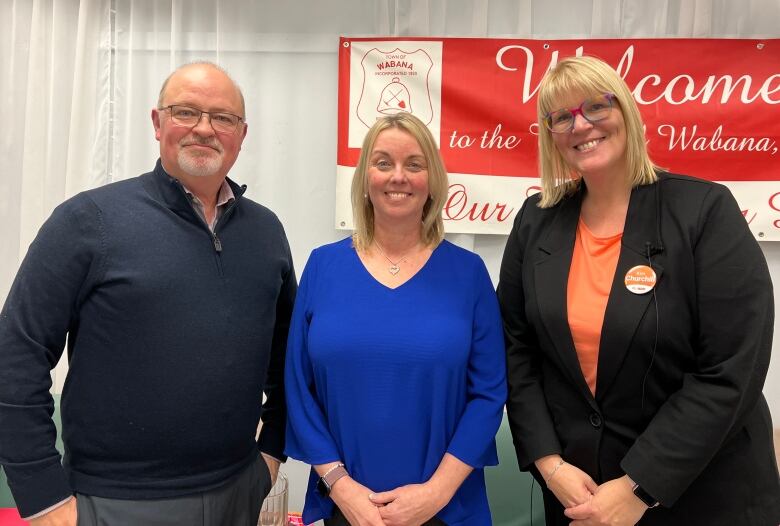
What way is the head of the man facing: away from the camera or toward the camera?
toward the camera

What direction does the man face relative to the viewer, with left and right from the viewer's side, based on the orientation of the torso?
facing the viewer and to the right of the viewer

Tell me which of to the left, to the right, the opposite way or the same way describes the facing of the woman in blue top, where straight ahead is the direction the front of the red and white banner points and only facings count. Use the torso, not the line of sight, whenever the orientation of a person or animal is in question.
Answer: the same way

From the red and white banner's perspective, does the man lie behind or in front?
in front

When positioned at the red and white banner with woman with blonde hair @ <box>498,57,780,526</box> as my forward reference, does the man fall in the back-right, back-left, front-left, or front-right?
front-right

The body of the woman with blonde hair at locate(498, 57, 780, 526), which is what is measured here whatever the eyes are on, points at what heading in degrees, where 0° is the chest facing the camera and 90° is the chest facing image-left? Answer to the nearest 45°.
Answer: approximately 45°

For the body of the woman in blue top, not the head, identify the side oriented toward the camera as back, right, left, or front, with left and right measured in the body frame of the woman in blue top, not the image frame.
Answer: front

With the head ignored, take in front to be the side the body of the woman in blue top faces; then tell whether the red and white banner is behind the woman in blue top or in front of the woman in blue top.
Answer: behind

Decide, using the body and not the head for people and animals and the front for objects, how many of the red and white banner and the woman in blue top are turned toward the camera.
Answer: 2

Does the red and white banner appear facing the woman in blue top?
yes

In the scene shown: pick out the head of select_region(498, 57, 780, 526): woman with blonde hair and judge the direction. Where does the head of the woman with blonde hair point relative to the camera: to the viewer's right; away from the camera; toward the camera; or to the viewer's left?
toward the camera

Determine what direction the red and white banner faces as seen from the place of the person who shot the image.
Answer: facing the viewer

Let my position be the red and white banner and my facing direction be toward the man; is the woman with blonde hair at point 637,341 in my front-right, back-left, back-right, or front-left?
front-left
